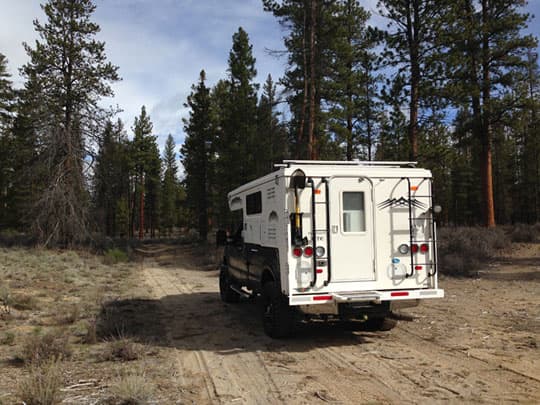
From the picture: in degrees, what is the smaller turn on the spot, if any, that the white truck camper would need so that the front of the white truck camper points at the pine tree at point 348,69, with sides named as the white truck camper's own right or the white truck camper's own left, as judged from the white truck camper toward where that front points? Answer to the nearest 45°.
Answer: approximately 45° to the white truck camper's own right

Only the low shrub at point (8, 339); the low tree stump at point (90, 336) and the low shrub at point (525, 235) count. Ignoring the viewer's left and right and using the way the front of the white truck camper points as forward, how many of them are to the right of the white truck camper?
1

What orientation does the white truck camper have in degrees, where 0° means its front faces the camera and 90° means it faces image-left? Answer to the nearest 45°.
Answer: approximately 135°

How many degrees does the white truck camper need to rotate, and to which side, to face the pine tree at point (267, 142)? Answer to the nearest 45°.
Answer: approximately 45° to its right

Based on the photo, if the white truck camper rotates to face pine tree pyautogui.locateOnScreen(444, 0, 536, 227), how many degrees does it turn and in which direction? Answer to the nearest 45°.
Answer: approximately 90° to its right

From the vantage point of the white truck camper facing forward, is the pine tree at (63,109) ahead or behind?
ahead

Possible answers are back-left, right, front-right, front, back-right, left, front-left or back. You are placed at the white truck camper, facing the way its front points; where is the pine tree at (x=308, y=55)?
front-right

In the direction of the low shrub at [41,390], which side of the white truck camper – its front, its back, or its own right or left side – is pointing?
left
